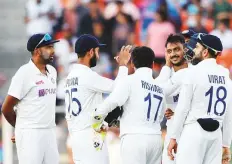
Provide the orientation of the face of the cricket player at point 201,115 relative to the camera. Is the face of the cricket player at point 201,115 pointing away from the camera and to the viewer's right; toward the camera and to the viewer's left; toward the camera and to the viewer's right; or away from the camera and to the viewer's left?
away from the camera and to the viewer's left

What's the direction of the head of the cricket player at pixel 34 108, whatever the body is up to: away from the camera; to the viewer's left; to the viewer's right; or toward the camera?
to the viewer's right

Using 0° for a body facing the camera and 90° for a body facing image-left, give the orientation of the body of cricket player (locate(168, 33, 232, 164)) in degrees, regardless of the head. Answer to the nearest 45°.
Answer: approximately 135°

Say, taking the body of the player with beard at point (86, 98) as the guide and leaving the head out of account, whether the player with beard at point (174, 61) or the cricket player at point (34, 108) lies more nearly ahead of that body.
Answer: the player with beard

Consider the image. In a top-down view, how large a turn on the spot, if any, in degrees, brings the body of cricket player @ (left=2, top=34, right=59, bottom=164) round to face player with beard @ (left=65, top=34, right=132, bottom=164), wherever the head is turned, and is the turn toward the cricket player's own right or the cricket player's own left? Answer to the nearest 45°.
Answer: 0° — they already face them

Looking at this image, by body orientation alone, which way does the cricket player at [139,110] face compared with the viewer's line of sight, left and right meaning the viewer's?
facing away from the viewer and to the left of the viewer

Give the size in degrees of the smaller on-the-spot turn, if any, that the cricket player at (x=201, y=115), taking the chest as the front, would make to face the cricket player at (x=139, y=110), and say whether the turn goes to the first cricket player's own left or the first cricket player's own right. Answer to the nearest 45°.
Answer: approximately 45° to the first cricket player's own left
